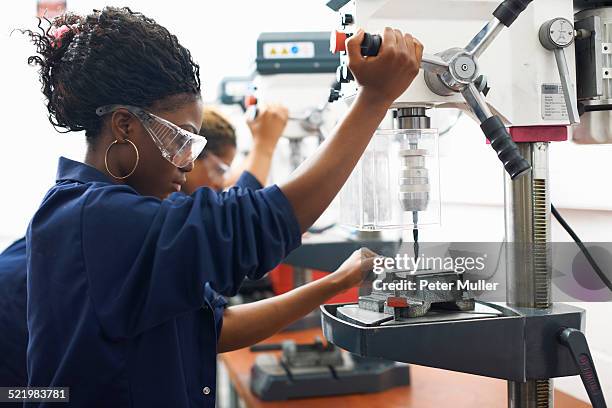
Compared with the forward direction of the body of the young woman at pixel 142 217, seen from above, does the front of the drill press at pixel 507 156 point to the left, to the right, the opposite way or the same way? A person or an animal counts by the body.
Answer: the opposite way

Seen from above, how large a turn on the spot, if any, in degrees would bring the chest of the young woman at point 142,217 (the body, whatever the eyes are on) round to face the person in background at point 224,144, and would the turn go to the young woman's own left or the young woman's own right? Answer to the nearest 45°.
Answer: approximately 90° to the young woman's own left

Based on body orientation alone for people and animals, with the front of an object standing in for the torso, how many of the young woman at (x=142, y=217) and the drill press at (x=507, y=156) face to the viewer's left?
1

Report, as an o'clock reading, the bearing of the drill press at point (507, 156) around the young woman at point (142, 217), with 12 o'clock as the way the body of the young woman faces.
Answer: The drill press is roughly at 12 o'clock from the young woman.

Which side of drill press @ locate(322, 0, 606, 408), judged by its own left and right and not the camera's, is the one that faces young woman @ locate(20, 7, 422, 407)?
front

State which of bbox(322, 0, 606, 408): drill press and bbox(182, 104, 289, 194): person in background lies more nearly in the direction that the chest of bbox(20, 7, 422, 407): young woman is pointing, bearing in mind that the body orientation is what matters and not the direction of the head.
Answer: the drill press

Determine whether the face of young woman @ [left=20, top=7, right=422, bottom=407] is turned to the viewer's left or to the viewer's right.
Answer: to the viewer's right

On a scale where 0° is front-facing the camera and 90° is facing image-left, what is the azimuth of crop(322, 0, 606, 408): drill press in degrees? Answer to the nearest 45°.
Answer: approximately 90°

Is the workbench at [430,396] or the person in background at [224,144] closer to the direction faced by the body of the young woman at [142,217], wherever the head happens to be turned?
the workbench

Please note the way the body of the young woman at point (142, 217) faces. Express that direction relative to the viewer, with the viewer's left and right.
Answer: facing to the right of the viewer
